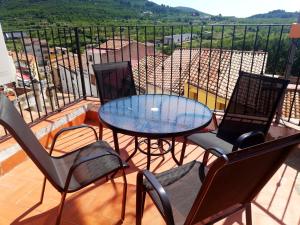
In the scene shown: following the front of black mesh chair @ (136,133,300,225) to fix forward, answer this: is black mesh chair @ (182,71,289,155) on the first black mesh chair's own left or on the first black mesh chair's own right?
on the first black mesh chair's own right

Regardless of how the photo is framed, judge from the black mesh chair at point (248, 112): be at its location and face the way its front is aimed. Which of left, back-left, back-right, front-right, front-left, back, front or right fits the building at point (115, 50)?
right

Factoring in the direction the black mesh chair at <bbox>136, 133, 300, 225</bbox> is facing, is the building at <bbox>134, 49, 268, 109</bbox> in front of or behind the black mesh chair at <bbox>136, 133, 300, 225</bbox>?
in front

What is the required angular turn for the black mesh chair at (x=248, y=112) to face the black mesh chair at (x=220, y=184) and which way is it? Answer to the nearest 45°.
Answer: approximately 45° to its left

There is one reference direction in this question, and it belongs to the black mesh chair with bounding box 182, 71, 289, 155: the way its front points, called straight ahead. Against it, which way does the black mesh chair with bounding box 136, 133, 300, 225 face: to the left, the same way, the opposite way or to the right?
to the right

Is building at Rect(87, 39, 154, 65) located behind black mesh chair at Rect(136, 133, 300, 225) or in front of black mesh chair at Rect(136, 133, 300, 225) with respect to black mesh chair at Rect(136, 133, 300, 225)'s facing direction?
in front

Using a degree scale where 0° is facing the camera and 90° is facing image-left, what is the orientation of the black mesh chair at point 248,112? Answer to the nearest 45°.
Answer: approximately 45°

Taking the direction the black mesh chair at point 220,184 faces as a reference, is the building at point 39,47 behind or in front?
in front

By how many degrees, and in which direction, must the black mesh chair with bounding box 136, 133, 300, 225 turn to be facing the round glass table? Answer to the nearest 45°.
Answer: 0° — it already faces it

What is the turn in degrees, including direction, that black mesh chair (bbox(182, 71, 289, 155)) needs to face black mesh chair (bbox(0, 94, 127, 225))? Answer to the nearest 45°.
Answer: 0° — it already faces it

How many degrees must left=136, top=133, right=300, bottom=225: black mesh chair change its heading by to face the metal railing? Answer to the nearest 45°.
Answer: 0° — it already faces it

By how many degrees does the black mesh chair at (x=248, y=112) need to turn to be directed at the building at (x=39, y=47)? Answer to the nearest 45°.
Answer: approximately 45° to its right

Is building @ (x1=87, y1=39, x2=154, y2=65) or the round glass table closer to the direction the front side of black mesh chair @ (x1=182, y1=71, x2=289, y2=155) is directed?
the round glass table

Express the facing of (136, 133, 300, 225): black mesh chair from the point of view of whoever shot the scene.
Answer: facing away from the viewer and to the left of the viewer
